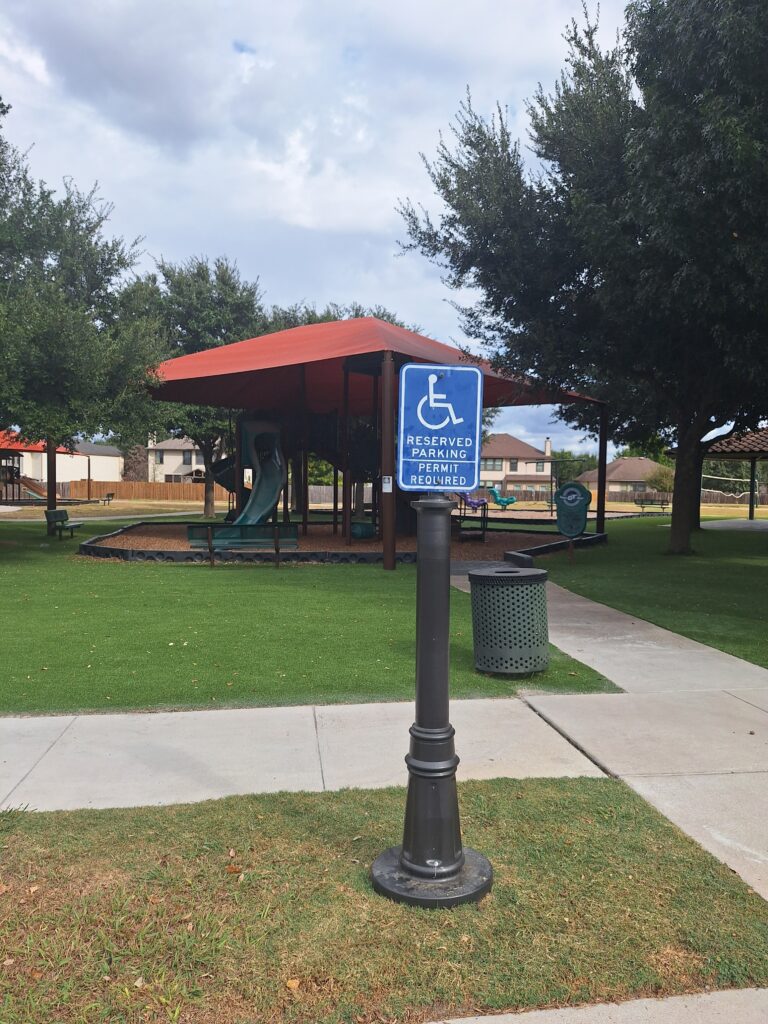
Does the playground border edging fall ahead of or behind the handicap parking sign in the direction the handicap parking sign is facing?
behind

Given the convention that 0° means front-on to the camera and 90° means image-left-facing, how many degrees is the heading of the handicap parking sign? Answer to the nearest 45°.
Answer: approximately 0°

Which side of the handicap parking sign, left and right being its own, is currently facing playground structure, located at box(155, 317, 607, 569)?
back

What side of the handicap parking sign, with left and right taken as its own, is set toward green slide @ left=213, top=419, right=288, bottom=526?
back

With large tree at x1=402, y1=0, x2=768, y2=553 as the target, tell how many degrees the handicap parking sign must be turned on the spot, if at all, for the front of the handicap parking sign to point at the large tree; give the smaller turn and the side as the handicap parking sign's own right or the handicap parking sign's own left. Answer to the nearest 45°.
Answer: approximately 180°

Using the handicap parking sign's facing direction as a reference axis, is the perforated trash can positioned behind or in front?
behind

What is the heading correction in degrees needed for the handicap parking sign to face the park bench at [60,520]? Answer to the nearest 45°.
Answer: approximately 135° to its right
